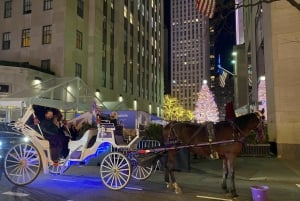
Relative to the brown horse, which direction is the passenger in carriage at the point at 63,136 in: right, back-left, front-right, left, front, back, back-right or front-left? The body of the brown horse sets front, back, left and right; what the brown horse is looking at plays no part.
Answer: back

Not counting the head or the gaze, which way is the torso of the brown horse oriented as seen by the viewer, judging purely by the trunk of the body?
to the viewer's right

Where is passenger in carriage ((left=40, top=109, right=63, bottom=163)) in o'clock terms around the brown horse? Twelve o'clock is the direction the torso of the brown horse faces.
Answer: The passenger in carriage is roughly at 6 o'clock from the brown horse.

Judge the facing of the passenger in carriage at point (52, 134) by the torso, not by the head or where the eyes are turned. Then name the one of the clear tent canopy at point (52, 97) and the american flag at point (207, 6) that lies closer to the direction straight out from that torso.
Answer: the american flag

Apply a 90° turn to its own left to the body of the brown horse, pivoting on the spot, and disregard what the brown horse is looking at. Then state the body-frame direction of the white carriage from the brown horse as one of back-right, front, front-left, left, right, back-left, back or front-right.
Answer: left

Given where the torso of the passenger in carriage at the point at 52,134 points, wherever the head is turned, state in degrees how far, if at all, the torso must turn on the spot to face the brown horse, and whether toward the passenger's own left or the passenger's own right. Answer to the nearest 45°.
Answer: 0° — they already face it

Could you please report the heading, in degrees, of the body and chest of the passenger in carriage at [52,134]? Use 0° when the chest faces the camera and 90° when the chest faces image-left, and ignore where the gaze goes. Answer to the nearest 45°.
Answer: approximately 315°

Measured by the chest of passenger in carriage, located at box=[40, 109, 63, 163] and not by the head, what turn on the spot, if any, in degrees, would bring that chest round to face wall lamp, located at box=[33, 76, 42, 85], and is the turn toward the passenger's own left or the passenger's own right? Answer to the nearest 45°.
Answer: approximately 135° to the passenger's own left

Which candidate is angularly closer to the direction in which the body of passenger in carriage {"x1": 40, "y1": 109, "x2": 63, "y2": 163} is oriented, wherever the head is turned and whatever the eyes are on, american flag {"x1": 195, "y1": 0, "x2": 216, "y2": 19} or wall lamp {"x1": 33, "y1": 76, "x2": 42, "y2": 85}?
the american flag
